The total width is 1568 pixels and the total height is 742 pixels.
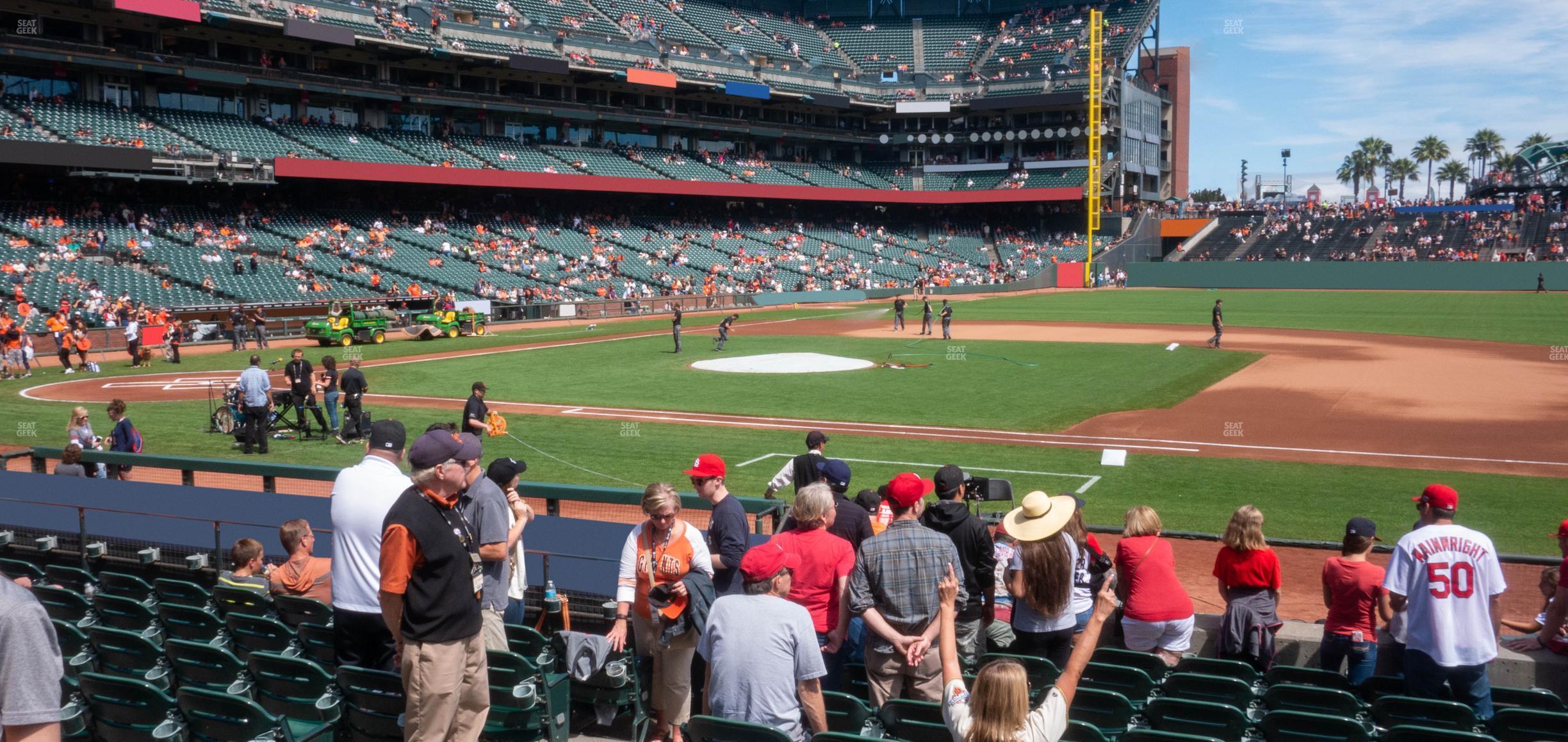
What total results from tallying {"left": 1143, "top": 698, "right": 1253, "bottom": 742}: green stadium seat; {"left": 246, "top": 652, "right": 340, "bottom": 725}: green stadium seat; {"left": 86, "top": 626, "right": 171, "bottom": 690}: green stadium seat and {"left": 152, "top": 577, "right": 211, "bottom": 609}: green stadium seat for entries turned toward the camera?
0

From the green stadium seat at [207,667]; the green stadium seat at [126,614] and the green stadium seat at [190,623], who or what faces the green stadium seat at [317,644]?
the green stadium seat at [207,667]

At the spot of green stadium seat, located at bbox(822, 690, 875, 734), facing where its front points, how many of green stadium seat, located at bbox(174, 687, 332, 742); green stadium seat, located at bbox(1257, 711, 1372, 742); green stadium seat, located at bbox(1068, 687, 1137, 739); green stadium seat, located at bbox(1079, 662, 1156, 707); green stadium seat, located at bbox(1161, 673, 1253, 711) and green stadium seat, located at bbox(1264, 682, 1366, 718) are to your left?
1

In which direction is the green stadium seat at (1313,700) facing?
away from the camera

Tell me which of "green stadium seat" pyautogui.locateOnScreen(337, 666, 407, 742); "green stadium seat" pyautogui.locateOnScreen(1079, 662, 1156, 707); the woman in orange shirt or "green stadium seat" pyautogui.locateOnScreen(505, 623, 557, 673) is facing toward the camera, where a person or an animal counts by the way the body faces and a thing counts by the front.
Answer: the woman in orange shirt

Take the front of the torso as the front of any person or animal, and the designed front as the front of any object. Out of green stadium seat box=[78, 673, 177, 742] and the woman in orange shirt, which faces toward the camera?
the woman in orange shirt

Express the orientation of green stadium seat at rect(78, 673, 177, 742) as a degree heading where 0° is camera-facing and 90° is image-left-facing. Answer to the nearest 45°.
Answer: approximately 225°

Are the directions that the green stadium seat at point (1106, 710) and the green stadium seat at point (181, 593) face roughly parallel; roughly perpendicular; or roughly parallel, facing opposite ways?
roughly parallel

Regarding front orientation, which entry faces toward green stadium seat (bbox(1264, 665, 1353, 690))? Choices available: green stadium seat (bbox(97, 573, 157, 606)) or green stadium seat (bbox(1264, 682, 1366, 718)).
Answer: green stadium seat (bbox(1264, 682, 1366, 718))

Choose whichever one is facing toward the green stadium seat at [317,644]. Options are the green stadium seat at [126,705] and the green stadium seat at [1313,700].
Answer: the green stadium seat at [126,705]

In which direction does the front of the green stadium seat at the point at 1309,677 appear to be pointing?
away from the camera

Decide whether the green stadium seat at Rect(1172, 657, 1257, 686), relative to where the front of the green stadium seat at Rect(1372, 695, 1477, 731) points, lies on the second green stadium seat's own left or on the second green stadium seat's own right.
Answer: on the second green stadium seat's own left

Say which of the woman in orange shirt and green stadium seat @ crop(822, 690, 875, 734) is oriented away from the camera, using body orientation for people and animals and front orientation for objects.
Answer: the green stadium seat

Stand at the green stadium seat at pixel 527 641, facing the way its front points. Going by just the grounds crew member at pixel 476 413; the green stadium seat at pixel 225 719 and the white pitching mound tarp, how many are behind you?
1

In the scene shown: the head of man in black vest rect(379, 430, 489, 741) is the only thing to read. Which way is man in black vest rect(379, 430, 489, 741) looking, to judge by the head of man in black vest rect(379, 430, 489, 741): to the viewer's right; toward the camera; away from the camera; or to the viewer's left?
to the viewer's right

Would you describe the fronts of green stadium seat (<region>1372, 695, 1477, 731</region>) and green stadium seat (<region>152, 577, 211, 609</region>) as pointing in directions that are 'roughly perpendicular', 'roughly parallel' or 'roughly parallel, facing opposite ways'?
roughly parallel

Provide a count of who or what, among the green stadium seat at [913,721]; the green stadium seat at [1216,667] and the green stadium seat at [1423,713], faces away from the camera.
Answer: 3

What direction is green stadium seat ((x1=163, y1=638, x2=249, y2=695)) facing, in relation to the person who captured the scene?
facing away from the viewer and to the right of the viewer

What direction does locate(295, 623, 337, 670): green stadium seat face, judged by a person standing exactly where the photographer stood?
facing away from the viewer and to the right of the viewer

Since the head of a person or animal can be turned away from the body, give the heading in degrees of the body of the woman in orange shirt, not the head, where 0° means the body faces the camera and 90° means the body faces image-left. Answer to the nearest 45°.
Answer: approximately 0°
